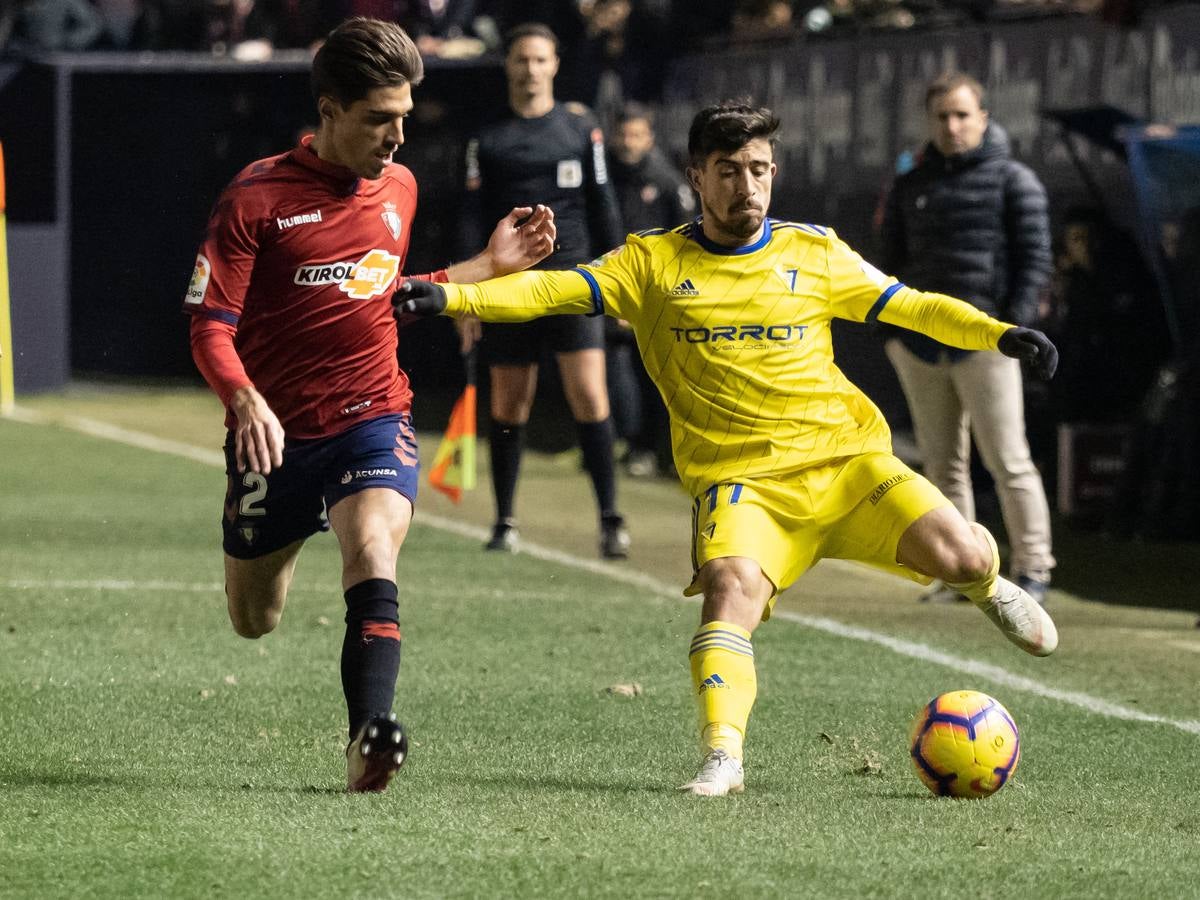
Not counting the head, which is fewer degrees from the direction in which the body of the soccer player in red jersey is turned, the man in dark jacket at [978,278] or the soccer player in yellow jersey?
the soccer player in yellow jersey

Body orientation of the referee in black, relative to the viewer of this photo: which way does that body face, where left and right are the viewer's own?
facing the viewer

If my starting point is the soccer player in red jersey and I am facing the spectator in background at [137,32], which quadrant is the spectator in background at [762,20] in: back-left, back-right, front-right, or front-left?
front-right

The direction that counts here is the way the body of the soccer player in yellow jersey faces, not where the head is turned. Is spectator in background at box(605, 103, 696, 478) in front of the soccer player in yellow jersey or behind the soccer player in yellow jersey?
behind

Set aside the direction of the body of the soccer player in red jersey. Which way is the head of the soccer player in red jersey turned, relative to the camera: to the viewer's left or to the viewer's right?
to the viewer's right

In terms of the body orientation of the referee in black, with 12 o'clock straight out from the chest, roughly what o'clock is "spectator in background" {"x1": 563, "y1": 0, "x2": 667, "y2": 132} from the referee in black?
The spectator in background is roughly at 6 o'clock from the referee in black.

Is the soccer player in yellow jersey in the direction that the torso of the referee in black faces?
yes

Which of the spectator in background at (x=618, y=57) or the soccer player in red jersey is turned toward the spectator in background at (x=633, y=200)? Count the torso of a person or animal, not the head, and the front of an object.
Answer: the spectator in background at (x=618, y=57)

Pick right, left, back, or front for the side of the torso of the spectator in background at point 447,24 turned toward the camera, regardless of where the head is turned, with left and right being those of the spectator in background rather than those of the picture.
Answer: front

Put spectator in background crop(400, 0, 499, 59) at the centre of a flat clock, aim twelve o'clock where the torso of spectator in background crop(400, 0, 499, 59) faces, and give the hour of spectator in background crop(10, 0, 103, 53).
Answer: spectator in background crop(10, 0, 103, 53) is roughly at 4 o'clock from spectator in background crop(400, 0, 499, 59).

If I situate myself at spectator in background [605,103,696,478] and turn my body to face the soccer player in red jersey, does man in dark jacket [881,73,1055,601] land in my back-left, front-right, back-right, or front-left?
front-left

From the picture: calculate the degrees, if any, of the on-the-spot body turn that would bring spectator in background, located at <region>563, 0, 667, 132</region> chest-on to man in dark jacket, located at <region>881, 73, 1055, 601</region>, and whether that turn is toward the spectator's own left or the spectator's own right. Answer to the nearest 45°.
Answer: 0° — they already face them

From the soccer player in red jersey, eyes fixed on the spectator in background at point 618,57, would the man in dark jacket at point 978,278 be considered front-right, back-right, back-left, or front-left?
front-right

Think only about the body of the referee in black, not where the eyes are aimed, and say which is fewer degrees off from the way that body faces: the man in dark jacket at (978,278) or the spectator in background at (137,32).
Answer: the man in dark jacket

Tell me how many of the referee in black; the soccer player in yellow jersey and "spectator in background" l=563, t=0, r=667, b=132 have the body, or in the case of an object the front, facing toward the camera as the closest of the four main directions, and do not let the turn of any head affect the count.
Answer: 3

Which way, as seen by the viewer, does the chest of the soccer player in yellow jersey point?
toward the camera

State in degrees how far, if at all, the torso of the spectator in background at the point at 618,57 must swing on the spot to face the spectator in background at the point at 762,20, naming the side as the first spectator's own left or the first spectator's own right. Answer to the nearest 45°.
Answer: approximately 45° to the first spectator's own left

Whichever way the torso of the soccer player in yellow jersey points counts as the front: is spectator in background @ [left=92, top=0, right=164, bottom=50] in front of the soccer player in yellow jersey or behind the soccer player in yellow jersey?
behind
